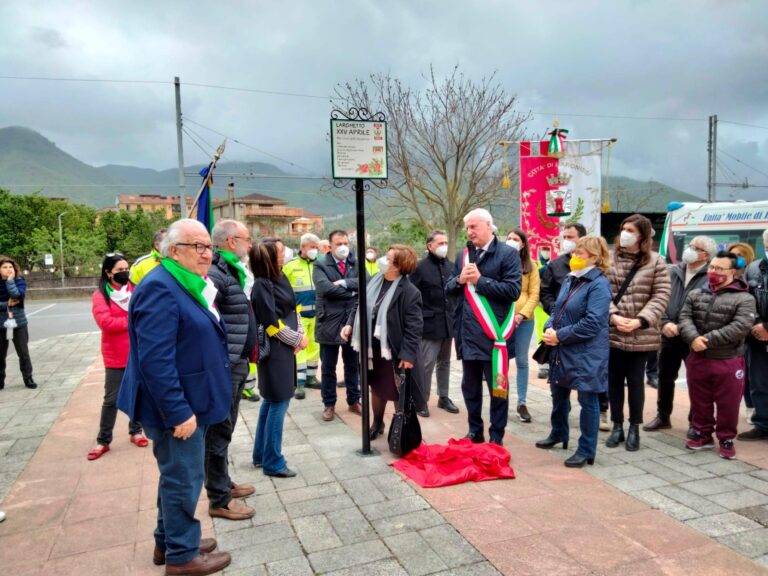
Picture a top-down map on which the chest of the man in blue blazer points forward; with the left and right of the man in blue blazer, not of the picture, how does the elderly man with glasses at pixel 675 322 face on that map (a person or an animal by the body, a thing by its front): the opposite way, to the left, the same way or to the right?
the opposite way

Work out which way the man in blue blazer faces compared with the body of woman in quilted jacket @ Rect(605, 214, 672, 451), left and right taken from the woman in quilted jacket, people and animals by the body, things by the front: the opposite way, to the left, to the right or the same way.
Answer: the opposite way

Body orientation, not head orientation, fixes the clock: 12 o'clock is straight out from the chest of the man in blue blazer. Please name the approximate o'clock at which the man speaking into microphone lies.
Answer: The man speaking into microphone is roughly at 11 o'clock from the man in blue blazer.

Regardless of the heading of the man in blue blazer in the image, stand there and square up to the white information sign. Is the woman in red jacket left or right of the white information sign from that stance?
left

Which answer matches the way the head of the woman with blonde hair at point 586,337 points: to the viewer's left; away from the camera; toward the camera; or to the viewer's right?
to the viewer's left

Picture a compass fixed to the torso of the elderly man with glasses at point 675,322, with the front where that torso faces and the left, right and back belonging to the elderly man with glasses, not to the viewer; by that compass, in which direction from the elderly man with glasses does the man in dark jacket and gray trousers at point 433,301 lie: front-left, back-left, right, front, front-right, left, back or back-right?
front-right

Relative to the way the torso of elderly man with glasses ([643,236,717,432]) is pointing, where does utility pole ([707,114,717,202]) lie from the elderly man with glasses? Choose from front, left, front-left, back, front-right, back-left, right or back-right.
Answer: back-right

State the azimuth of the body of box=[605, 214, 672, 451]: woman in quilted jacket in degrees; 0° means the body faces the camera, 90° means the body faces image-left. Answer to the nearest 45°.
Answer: approximately 45°

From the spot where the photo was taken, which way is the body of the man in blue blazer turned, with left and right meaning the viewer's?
facing to the right of the viewer

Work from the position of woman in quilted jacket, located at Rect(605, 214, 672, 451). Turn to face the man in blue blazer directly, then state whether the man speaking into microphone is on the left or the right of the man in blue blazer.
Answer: right

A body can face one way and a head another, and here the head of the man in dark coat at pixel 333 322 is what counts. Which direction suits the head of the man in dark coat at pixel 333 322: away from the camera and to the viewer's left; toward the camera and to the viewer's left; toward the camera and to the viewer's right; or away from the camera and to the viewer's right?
toward the camera and to the viewer's right

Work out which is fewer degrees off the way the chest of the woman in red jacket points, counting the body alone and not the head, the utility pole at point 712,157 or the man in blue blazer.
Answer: the man in blue blazer

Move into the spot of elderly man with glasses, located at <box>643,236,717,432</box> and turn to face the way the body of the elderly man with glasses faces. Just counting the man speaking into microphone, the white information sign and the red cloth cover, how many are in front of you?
3

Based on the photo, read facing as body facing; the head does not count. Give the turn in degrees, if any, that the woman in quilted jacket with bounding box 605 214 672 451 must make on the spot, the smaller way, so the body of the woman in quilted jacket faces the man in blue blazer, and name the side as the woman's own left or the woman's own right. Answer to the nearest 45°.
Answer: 0° — they already face them
